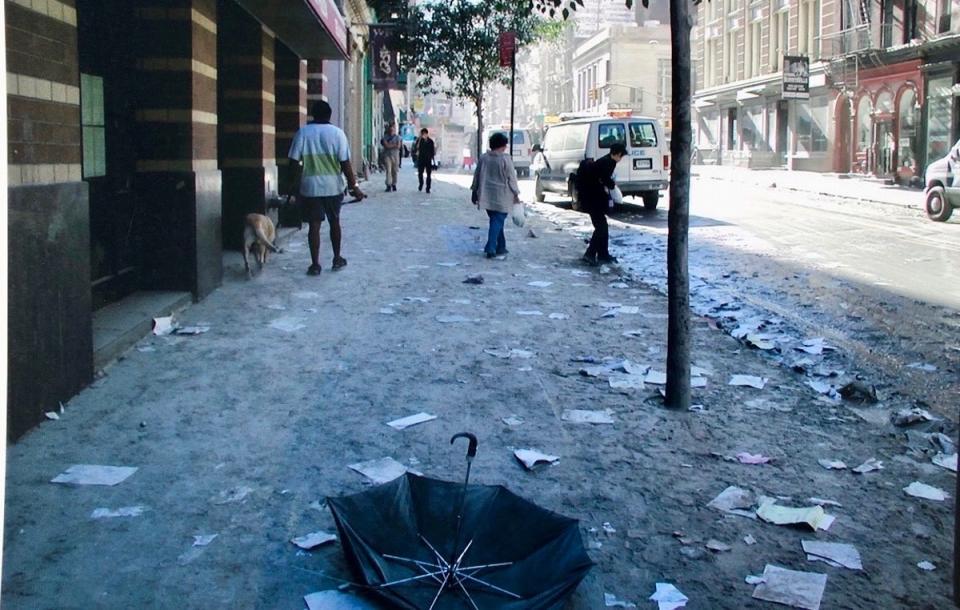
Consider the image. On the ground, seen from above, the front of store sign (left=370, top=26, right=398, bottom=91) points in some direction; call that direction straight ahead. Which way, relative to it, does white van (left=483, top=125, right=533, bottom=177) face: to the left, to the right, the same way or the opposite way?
the opposite way

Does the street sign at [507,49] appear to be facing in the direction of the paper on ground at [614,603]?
yes

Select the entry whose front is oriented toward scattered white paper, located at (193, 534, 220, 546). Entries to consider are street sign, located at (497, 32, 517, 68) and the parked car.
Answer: the street sign

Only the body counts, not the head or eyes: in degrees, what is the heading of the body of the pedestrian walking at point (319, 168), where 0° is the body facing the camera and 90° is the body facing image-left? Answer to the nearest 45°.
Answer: approximately 180°

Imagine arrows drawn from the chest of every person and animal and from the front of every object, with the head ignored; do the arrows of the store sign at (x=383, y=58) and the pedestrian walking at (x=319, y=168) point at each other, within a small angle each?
yes

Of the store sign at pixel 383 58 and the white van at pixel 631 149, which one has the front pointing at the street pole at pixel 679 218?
the store sign

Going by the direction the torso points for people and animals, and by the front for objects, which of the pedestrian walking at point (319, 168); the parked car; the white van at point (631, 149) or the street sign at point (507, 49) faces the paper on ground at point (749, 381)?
the street sign

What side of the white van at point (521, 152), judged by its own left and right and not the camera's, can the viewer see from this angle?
back

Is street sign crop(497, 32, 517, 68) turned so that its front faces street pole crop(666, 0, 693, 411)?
yes

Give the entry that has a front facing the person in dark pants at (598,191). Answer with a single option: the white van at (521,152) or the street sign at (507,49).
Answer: the street sign

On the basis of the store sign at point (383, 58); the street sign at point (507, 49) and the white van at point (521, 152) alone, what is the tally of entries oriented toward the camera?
2

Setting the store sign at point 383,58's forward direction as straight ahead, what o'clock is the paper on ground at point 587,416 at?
The paper on ground is roughly at 12 o'clock from the store sign.

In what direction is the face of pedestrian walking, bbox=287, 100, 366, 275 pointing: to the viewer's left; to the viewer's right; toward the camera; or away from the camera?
away from the camera

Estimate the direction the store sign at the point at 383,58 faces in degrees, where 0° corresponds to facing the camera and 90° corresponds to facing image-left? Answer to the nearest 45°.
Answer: approximately 0°
